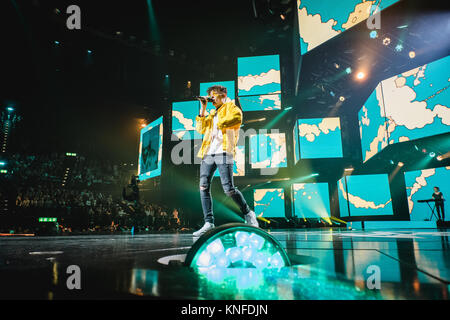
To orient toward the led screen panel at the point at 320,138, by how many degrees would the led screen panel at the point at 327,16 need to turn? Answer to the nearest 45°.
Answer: approximately 135° to its right

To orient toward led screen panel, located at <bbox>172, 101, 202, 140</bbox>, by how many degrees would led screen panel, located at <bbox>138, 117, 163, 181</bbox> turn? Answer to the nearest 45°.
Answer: approximately 90° to its left

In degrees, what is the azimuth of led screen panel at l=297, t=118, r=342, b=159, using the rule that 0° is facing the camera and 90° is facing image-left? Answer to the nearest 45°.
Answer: approximately 0°

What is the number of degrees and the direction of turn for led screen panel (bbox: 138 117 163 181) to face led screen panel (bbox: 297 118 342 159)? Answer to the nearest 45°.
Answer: approximately 90° to its left

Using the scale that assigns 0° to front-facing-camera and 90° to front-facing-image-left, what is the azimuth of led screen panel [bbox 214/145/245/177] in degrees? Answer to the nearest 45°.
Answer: approximately 0°

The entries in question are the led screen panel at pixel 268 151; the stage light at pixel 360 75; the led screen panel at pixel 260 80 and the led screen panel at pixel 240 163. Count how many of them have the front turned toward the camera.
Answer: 4

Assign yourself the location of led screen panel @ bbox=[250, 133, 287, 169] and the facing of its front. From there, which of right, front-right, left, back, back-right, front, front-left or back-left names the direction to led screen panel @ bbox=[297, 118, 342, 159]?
front-left

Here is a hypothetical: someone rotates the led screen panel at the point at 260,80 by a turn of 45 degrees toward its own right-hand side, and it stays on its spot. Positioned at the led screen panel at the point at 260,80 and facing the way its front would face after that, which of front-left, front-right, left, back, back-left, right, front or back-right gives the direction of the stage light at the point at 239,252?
front-left

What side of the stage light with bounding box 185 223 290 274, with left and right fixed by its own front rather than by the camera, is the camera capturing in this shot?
front

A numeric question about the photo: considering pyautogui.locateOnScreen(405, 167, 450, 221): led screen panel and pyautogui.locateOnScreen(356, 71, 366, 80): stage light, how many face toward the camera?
2

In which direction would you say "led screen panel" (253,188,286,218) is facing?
toward the camera

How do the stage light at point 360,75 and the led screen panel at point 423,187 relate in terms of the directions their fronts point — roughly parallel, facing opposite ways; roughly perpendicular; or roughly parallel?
roughly parallel

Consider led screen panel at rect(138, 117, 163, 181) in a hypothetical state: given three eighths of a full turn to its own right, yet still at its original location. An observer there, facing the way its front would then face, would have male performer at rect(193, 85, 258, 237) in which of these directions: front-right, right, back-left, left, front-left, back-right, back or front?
back
